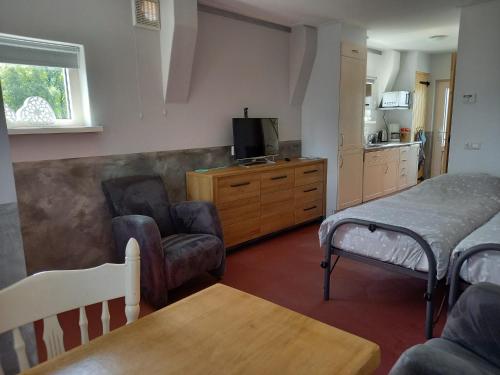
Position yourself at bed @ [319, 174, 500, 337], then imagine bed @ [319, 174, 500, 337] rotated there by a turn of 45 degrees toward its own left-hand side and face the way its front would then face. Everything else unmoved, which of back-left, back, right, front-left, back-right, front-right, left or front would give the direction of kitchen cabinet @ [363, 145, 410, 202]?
back

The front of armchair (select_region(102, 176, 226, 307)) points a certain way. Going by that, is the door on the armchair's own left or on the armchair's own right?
on the armchair's own left

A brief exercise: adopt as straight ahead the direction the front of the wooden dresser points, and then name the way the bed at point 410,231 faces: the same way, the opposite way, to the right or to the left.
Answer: to the right

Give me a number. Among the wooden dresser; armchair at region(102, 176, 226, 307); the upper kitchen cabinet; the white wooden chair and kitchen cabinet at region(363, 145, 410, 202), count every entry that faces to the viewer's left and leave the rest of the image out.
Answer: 0

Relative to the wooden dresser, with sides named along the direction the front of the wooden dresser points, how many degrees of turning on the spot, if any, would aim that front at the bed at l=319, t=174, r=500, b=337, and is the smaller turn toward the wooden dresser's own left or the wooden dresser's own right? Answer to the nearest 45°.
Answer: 0° — it already faces it

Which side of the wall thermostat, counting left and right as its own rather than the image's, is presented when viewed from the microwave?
right

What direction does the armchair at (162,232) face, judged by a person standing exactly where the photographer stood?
facing the viewer and to the right of the viewer

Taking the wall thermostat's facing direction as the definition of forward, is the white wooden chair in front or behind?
in front

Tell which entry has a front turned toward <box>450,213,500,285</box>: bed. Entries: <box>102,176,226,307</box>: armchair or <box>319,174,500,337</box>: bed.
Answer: the armchair

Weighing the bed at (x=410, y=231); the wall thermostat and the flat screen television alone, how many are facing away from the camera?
0

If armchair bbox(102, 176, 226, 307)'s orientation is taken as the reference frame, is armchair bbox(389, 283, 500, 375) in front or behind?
in front

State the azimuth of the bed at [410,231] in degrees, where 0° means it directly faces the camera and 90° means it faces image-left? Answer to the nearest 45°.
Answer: approximately 45°

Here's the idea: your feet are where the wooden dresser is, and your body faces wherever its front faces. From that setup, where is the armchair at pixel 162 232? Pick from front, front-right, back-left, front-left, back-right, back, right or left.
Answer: right

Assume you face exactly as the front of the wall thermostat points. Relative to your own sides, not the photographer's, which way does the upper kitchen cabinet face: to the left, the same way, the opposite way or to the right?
to the left
